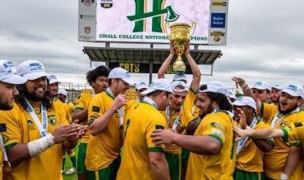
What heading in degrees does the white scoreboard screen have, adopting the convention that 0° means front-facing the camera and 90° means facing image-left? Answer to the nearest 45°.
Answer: approximately 0°
